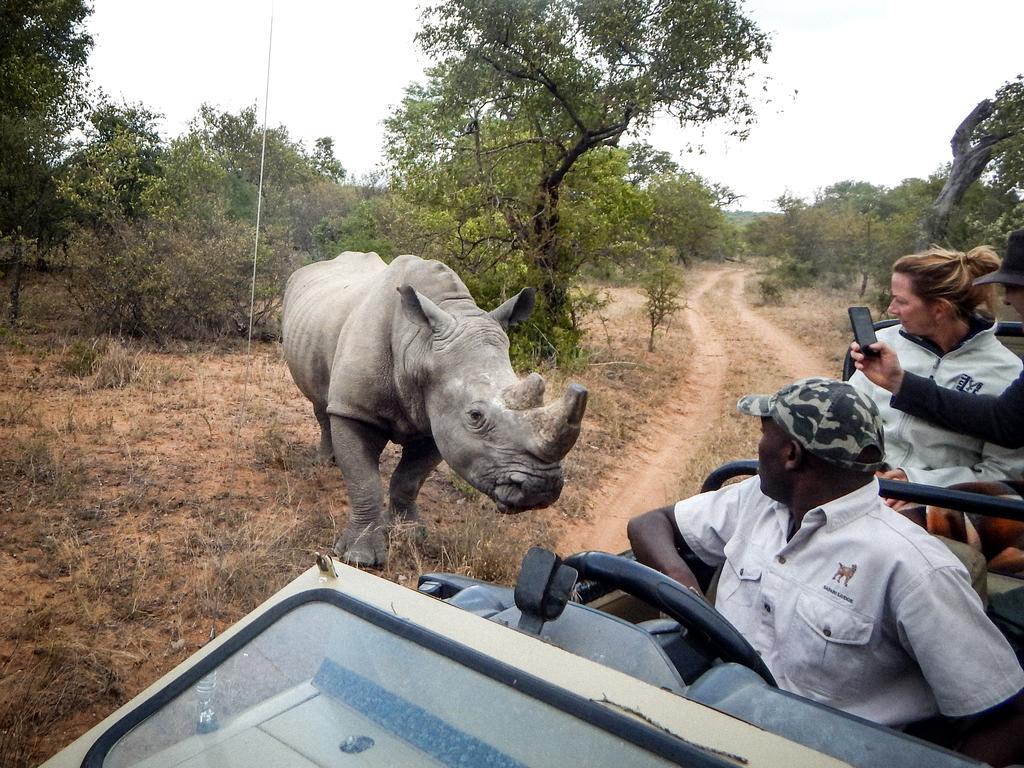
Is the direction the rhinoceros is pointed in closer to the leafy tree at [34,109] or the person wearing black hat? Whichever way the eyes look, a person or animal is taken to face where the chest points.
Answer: the person wearing black hat

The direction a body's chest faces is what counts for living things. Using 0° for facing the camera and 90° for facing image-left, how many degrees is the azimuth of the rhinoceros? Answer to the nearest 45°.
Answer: approximately 315°

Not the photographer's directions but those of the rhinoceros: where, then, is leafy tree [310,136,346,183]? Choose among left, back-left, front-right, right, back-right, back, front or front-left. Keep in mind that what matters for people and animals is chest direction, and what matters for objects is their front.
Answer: back-left

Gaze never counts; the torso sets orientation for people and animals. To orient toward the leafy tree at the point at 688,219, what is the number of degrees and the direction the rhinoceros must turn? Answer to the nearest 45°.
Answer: approximately 135° to its left

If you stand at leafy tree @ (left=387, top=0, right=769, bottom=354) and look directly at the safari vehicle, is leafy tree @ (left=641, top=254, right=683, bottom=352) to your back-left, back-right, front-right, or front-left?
back-left

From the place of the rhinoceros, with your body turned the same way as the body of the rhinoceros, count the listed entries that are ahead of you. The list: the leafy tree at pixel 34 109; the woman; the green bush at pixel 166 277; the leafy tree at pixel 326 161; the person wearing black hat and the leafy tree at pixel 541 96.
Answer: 2

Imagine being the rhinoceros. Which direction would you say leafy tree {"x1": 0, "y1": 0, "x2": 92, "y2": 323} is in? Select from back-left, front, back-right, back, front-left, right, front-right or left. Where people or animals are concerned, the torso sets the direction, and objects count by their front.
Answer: back

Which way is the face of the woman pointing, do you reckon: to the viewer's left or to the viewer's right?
to the viewer's left

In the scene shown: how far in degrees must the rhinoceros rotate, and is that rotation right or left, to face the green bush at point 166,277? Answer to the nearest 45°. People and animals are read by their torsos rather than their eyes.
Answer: approximately 180°

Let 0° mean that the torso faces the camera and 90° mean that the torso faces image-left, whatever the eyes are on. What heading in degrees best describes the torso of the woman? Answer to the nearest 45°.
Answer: approximately 45°

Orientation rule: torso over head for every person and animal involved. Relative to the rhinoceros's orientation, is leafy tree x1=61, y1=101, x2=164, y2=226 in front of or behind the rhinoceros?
behind
